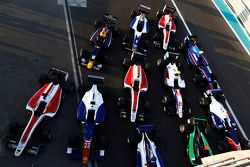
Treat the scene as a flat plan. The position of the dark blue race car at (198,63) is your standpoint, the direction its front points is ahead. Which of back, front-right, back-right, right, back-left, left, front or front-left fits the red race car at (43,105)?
right

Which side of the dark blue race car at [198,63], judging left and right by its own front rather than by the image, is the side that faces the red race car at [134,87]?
right

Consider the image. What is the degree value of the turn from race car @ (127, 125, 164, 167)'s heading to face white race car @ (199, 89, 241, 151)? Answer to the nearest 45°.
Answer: approximately 90° to its left
